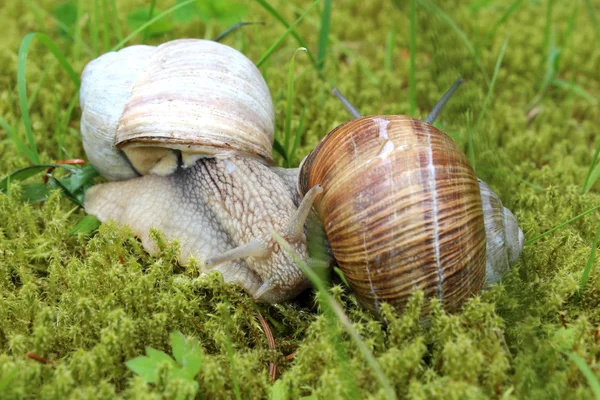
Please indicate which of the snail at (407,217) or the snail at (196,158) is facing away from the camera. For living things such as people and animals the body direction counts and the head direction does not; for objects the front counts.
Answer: the snail at (407,217)

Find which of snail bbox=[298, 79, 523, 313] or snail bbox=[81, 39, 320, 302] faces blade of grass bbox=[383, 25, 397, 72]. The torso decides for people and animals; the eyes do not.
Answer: snail bbox=[298, 79, 523, 313]

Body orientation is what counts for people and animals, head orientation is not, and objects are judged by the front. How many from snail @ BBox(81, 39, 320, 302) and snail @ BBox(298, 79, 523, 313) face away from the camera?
1

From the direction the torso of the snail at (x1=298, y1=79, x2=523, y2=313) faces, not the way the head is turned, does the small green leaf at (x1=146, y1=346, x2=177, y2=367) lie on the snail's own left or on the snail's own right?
on the snail's own left

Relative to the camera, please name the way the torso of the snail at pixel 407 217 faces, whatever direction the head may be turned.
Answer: away from the camera

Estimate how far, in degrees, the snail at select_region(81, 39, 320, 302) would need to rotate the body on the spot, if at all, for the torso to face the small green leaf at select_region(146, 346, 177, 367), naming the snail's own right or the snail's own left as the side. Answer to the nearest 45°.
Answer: approximately 45° to the snail's own right

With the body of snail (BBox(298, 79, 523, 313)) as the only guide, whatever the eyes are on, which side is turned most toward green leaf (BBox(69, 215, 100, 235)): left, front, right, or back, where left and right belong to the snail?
left

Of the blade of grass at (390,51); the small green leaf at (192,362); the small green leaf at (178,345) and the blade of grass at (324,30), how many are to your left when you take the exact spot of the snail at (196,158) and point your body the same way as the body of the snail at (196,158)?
2

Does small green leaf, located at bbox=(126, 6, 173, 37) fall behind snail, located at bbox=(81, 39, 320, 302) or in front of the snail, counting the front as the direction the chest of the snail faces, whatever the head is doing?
behind

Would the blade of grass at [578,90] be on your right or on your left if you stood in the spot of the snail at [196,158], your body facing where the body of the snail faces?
on your left

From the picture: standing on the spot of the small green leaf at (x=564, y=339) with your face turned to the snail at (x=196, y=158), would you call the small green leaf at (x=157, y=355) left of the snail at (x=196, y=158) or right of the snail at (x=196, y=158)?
left
